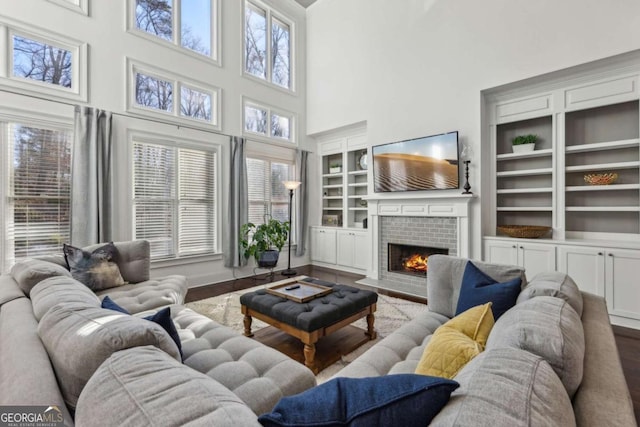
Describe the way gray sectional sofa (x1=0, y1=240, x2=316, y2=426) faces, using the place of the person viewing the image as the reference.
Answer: facing away from the viewer and to the right of the viewer

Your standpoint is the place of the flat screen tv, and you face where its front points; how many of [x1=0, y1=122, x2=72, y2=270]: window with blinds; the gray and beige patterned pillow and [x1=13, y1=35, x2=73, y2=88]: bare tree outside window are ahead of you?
3

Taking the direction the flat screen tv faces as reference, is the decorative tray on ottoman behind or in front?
in front

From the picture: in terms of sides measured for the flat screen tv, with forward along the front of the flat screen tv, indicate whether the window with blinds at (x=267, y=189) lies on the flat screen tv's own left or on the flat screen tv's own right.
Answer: on the flat screen tv's own right

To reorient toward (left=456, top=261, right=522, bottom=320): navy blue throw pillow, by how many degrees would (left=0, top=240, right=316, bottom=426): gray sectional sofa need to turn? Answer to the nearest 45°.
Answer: approximately 45° to its right

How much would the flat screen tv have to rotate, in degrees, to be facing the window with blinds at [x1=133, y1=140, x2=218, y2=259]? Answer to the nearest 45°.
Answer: approximately 45° to its right
